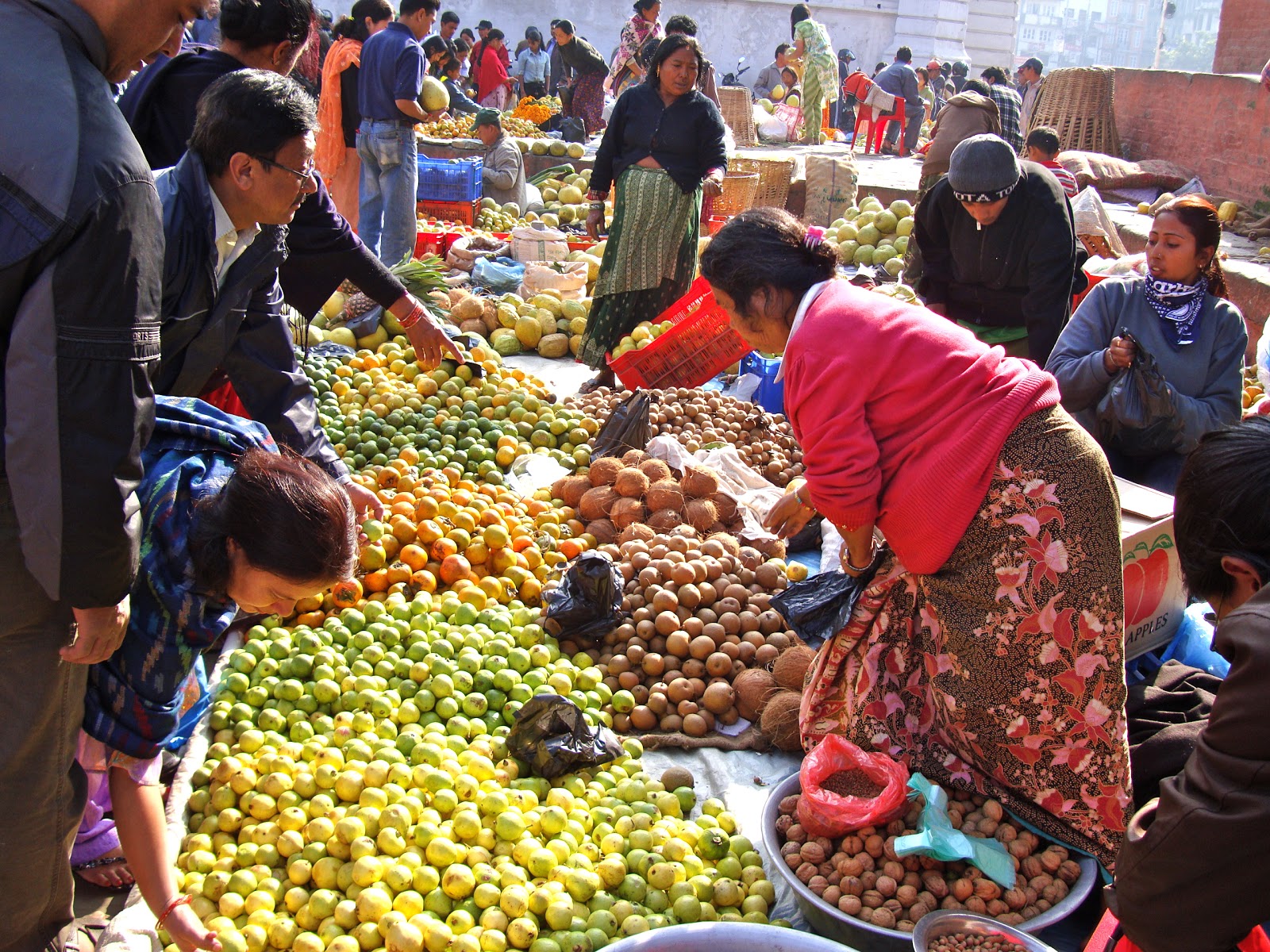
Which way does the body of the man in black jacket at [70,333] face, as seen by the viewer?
to the viewer's right

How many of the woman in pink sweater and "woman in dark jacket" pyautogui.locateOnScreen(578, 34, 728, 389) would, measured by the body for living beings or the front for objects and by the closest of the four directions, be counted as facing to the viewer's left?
1

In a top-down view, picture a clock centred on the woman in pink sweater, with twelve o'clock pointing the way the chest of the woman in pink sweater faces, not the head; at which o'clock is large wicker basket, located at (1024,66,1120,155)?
The large wicker basket is roughly at 3 o'clock from the woman in pink sweater.

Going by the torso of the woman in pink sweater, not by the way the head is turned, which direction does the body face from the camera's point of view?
to the viewer's left

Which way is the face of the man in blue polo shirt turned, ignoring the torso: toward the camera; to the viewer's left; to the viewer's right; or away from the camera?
to the viewer's right

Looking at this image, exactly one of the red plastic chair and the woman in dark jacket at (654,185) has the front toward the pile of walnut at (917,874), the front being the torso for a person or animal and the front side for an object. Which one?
the woman in dark jacket

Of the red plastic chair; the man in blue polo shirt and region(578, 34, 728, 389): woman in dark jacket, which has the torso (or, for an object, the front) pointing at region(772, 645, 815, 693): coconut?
the woman in dark jacket
